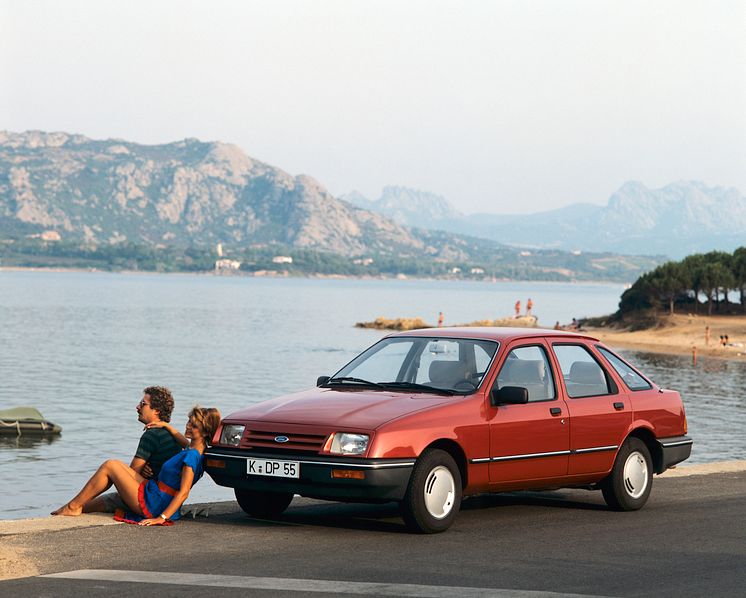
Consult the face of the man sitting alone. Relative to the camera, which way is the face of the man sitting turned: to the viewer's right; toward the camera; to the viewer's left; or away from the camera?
to the viewer's left

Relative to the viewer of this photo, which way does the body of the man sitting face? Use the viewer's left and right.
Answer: facing to the left of the viewer

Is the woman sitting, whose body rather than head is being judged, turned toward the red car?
no

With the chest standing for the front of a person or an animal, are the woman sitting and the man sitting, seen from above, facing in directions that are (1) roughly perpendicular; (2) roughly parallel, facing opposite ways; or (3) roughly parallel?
roughly parallel

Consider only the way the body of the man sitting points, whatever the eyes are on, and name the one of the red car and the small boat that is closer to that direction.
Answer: the small boat

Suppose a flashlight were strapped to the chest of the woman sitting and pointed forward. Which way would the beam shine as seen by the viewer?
to the viewer's left

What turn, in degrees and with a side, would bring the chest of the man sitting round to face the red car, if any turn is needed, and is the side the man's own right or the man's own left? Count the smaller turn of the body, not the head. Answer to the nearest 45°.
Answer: approximately 180°

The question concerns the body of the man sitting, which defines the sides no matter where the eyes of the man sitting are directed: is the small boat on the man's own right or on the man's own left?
on the man's own right

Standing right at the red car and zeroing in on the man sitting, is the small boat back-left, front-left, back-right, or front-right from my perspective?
front-right

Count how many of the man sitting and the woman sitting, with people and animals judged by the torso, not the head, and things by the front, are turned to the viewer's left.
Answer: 2
